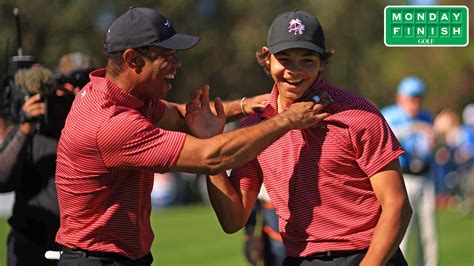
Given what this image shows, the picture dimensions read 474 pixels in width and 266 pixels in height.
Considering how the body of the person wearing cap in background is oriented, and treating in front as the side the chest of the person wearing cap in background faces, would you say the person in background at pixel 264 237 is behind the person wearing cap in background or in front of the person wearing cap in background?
in front

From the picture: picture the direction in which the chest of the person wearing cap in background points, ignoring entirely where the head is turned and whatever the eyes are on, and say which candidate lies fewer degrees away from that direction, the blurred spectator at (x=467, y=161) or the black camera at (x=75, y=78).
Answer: the black camera

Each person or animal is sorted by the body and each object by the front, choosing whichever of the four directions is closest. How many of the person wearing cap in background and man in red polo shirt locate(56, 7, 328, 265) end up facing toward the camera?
1

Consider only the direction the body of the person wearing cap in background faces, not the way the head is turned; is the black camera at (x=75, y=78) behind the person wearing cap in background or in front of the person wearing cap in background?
in front

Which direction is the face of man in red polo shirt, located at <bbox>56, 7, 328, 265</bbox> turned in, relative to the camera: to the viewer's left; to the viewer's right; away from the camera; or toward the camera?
to the viewer's right

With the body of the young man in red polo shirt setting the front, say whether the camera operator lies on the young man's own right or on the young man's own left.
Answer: on the young man's own right

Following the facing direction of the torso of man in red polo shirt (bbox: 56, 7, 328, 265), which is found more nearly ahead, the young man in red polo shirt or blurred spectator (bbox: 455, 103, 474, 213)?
the young man in red polo shirt

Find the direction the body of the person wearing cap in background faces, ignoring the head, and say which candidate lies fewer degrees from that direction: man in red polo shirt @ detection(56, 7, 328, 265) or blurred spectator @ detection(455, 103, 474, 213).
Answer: the man in red polo shirt

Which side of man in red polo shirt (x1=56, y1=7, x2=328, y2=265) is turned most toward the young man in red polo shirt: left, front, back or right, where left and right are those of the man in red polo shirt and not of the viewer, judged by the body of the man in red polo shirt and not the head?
front

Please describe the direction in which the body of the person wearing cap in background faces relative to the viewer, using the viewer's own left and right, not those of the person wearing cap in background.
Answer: facing the viewer

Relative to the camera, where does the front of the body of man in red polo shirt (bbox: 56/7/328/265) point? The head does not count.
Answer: to the viewer's right

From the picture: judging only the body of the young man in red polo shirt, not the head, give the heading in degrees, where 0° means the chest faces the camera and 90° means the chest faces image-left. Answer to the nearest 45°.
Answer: approximately 45°

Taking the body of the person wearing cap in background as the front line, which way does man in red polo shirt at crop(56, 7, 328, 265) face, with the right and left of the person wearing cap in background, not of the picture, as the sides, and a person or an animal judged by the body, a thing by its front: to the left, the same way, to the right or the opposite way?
to the left
